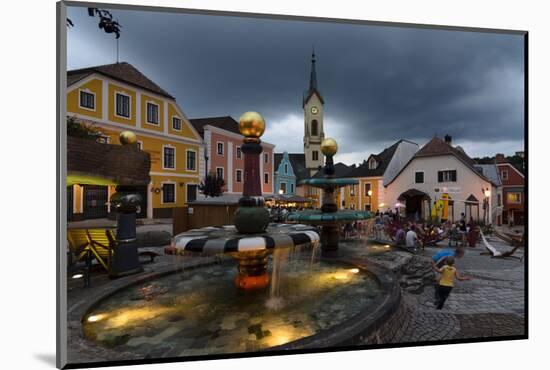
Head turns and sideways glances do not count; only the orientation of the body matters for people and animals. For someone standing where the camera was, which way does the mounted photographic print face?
facing the viewer and to the right of the viewer
